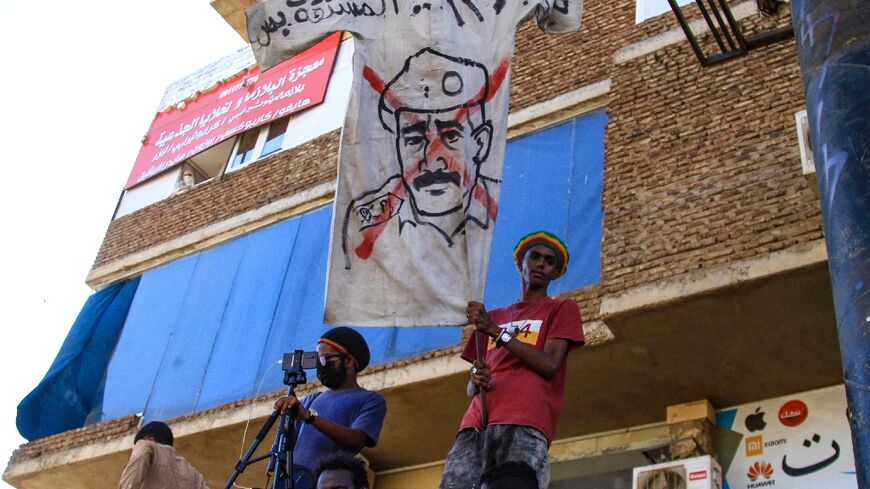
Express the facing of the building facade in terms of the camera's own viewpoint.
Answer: facing the viewer and to the left of the viewer

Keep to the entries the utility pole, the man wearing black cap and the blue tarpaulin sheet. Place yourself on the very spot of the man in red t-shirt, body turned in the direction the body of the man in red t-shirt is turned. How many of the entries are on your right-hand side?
2

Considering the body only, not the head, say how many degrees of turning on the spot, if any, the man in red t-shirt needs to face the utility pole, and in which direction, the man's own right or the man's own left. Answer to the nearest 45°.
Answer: approximately 90° to the man's own left

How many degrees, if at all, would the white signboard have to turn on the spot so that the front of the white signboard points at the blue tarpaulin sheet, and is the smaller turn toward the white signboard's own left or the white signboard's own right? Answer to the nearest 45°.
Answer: approximately 45° to the white signboard's own right

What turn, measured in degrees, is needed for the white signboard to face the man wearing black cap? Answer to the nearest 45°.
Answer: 0° — it already faces them

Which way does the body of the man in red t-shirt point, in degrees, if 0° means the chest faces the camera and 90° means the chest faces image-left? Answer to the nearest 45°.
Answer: approximately 45°

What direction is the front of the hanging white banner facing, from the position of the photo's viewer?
facing the viewer

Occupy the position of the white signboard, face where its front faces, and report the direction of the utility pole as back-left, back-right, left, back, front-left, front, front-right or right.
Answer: front-left

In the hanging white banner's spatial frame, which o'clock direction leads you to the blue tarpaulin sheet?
The blue tarpaulin sheet is roughly at 5 o'clock from the hanging white banner.

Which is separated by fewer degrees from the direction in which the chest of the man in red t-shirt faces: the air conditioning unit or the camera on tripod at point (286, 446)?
the camera on tripod
